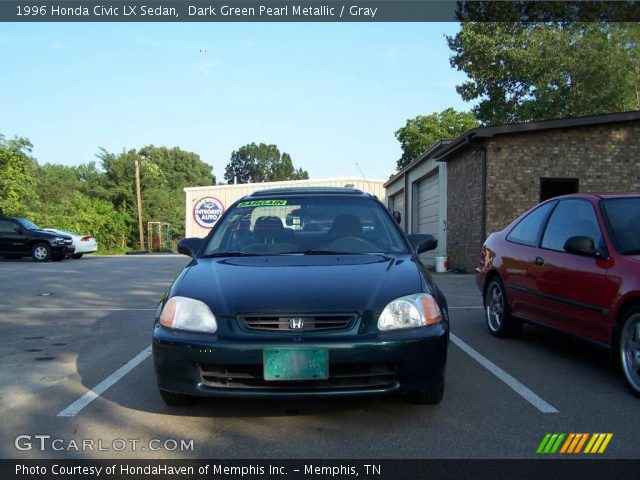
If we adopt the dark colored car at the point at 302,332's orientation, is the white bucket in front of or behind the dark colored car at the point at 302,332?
behind

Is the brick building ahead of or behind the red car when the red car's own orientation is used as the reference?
behind

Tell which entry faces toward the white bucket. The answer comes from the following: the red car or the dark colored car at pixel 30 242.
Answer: the dark colored car

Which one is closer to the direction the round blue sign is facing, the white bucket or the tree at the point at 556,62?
the white bucket

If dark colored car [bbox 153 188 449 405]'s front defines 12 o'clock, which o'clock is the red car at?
The red car is roughly at 8 o'clock from the dark colored car.

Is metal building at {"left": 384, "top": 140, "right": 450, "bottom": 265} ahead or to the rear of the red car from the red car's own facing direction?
to the rear

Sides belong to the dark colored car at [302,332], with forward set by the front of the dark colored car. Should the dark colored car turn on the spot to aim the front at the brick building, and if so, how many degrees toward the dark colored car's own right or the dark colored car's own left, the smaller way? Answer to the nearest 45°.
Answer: approximately 135° to the dark colored car's own left

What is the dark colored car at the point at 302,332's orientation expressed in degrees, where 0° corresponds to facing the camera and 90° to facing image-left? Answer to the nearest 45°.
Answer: approximately 0°

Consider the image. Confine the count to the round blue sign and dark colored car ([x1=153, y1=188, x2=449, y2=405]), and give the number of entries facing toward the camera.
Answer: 2
